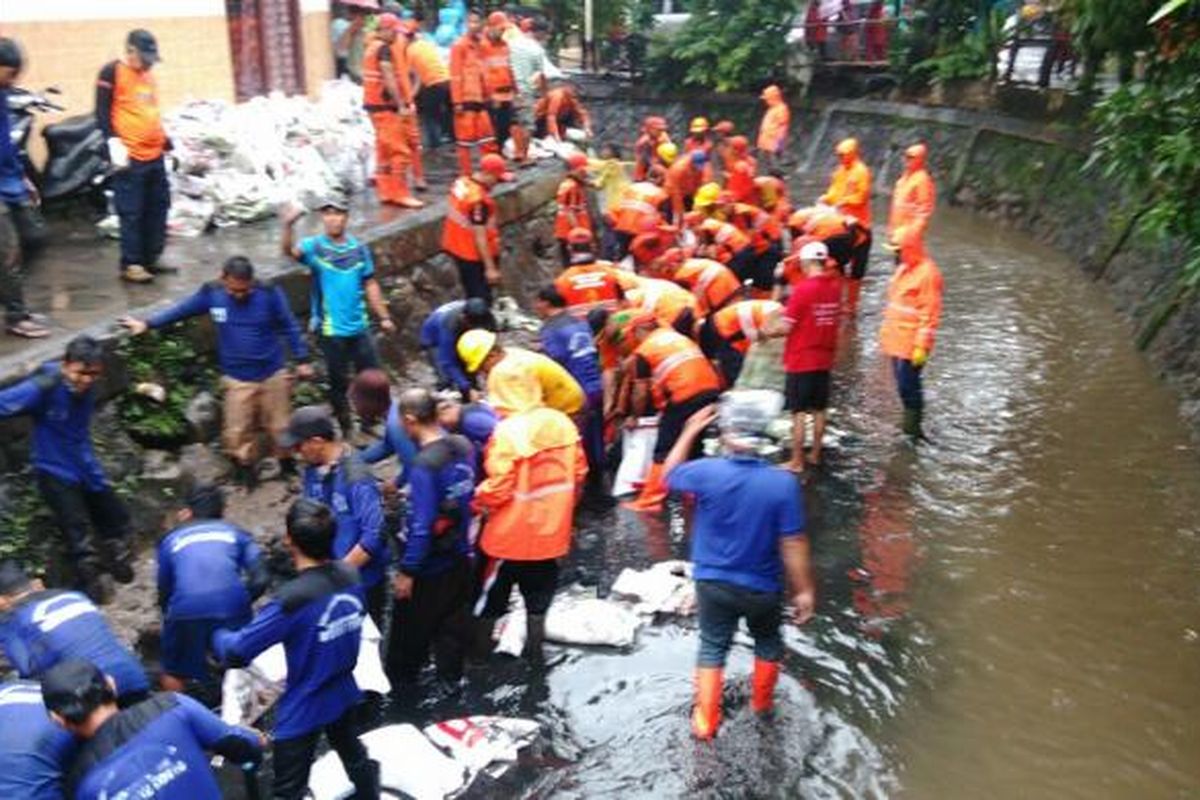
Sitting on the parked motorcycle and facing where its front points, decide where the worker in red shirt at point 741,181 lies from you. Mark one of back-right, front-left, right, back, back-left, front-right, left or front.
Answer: back

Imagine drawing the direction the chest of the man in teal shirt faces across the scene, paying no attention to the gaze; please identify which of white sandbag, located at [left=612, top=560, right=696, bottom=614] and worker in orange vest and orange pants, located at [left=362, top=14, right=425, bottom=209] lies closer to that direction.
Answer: the white sandbag

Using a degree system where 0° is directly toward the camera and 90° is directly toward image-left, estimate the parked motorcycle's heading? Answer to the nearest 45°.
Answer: approximately 90°

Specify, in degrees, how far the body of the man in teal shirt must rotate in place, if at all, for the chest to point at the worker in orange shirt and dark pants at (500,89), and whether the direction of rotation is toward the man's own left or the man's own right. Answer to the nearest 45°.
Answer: approximately 180°

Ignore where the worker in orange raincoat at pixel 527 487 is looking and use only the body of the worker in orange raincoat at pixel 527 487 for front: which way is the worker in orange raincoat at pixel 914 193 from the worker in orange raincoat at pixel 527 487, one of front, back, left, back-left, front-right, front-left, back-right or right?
right

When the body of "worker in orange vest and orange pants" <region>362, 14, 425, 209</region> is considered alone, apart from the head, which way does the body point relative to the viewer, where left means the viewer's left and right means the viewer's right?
facing to the right of the viewer

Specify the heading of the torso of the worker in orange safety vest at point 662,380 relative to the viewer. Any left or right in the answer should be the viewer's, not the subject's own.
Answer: facing to the left of the viewer

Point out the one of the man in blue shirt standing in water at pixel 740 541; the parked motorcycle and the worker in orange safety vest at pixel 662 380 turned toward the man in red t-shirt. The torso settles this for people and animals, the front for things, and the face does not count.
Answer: the man in blue shirt standing in water

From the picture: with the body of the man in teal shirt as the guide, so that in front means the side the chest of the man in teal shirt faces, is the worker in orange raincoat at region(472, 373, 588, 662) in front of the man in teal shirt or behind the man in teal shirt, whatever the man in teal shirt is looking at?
in front

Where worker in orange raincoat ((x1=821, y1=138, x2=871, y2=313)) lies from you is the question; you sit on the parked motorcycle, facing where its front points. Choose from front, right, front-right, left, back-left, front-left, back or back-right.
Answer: back

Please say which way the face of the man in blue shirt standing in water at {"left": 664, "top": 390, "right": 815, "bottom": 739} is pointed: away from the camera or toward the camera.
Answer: away from the camera
